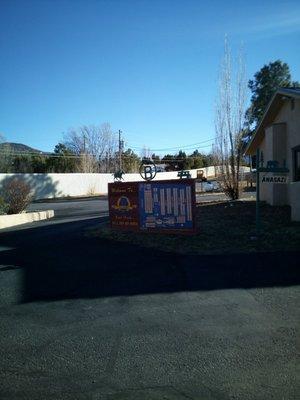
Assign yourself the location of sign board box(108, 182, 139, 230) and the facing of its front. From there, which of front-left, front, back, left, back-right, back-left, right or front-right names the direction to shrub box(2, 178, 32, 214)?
back-right

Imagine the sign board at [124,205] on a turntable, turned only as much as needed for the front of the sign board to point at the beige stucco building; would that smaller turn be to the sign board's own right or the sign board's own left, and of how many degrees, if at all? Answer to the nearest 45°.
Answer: approximately 135° to the sign board's own left

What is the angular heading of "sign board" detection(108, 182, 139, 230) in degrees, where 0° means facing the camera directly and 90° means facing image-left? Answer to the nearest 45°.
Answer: approximately 0°

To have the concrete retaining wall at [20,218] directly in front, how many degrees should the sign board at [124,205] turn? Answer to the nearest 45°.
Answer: approximately 135° to its right

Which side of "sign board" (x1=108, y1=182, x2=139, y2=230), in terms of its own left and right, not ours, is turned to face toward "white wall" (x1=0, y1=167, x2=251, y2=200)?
back

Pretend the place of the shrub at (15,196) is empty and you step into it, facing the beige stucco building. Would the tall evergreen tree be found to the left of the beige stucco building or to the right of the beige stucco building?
left

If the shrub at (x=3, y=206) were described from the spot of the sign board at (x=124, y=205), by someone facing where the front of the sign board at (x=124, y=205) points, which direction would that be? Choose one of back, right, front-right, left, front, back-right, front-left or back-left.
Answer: back-right

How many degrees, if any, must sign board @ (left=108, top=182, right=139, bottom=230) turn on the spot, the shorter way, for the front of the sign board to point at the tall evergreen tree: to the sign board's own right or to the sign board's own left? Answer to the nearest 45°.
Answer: approximately 135° to the sign board's own left
